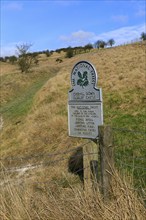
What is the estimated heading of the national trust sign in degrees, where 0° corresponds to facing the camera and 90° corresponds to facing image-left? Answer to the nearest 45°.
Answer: approximately 0°

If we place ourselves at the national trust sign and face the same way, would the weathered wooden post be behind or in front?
in front
